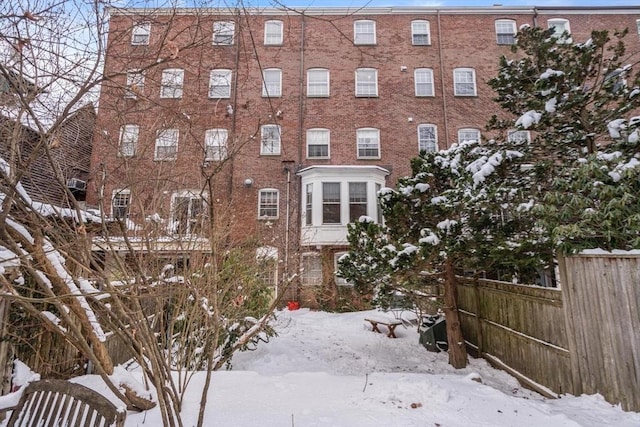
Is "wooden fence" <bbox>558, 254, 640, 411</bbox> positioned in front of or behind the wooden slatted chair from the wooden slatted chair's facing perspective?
in front

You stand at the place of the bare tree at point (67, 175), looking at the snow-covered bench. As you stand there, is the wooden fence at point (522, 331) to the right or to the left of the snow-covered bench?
right

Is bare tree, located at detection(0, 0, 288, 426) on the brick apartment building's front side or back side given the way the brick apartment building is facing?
on the front side

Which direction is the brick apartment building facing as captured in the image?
toward the camera

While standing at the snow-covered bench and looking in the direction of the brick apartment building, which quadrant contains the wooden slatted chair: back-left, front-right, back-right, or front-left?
back-left
